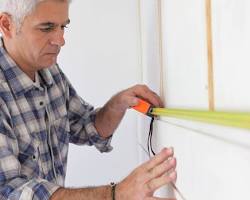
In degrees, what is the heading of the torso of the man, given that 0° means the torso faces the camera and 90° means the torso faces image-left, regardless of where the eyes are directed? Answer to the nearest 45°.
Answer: approximately 315°

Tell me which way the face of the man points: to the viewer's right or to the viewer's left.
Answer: to the viewer's right
